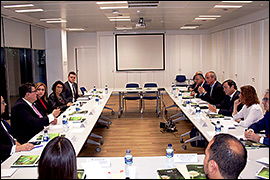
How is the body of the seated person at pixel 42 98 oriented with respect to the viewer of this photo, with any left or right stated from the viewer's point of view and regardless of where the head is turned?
facing the viewer and to the right of the viewer

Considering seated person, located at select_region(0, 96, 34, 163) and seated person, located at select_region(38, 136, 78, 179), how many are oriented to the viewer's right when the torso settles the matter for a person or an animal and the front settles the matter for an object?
1

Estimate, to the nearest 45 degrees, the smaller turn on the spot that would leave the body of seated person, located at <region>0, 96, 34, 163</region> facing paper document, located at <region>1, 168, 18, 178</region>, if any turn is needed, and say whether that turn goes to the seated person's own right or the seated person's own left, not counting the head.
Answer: approximately 90° to the seated person's own right

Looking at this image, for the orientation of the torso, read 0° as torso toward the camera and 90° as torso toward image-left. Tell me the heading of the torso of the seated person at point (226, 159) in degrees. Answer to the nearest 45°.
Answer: approximately 135°

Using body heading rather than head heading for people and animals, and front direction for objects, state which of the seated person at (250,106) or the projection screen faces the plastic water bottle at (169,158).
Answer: the projection screen

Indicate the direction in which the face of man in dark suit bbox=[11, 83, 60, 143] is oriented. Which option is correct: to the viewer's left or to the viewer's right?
to the viewer's right

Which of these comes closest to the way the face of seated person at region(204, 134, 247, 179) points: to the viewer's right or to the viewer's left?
to the viewer's left

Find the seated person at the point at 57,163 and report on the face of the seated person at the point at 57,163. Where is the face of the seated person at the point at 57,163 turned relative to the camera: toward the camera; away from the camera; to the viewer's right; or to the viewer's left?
away from the camera

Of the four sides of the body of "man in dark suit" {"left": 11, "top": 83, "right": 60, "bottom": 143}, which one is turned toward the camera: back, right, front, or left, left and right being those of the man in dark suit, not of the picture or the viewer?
right

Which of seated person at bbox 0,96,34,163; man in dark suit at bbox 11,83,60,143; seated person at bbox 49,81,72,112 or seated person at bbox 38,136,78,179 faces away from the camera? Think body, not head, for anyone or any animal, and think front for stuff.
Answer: seated person at bbox 38,136,78,179

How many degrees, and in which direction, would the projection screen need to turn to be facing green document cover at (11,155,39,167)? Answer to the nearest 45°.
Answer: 0° — it already faces it
